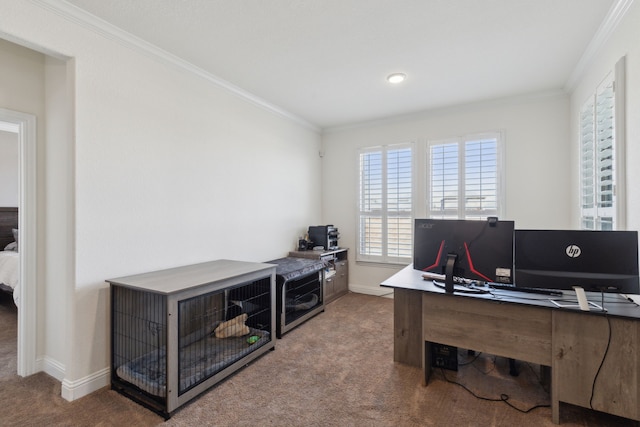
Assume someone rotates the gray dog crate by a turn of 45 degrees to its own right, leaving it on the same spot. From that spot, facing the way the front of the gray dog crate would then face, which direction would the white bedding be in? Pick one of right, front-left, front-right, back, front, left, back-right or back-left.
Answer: back-right

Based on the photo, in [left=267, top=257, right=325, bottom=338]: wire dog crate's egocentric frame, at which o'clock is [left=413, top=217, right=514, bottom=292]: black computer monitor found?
The black computer monitor is roughly at 12 o'clock from the wire dog crate.

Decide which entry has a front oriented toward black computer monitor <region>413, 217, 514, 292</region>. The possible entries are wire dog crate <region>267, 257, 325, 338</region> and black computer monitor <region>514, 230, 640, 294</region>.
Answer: the wire dog crate

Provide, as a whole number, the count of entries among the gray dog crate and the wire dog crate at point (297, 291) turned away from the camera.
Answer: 0

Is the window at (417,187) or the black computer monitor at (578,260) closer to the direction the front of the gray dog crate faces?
the black computer monitor

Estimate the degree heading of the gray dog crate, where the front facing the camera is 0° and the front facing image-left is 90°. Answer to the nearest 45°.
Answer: approximately 315°

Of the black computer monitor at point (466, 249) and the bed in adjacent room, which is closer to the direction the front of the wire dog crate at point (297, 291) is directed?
the black computer monitor

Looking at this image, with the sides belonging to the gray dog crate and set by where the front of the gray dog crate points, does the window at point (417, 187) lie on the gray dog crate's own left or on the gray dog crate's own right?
on the gray dog crate's own left

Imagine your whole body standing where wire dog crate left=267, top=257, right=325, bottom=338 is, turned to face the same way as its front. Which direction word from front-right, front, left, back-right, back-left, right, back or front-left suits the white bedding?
back-right
